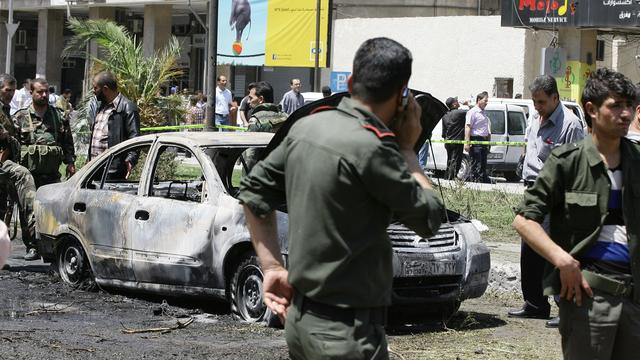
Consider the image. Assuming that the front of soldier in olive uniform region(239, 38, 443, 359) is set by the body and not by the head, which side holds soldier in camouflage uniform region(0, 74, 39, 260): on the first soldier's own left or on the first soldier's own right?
on the first soldier's own left

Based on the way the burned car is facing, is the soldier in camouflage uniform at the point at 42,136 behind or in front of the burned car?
behind

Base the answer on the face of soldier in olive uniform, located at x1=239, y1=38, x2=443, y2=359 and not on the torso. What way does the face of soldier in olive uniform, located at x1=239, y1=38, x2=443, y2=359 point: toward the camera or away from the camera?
away from the camera

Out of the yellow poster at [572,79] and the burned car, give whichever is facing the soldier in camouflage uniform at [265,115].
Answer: the yellow poster

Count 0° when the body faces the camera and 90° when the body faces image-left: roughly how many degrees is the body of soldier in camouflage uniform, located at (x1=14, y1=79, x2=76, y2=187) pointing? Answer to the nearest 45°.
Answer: approximately 0°

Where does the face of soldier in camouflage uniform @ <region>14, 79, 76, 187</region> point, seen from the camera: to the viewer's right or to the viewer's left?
to the viewer's right

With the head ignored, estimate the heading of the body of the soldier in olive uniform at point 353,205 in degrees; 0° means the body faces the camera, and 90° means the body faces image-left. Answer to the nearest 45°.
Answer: approximately 225°

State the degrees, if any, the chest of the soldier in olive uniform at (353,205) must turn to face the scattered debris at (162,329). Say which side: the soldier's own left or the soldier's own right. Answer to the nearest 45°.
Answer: approximately 45° to the soldier's own left
